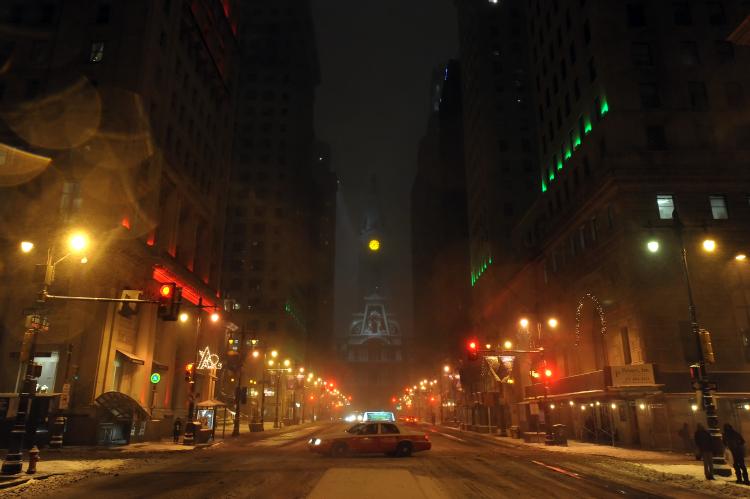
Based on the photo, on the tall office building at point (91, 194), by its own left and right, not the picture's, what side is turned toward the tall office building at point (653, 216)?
front

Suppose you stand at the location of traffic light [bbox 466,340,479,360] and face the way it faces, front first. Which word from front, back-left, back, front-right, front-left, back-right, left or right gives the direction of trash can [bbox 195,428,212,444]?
right

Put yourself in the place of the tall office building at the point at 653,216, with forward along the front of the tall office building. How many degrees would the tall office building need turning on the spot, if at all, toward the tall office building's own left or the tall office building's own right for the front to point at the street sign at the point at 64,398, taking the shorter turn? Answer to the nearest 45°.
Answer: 0° — it already faces it

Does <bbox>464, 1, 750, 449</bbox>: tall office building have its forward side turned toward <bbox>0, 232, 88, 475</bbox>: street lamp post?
yes

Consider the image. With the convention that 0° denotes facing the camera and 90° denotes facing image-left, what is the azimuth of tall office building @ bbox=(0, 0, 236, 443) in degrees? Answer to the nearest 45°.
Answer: approximately 315°

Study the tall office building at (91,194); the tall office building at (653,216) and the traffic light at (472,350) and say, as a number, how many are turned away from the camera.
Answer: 0

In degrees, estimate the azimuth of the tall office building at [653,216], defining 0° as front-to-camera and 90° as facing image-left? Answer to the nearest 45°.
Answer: approximately 45°

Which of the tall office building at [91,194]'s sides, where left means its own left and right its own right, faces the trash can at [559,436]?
front

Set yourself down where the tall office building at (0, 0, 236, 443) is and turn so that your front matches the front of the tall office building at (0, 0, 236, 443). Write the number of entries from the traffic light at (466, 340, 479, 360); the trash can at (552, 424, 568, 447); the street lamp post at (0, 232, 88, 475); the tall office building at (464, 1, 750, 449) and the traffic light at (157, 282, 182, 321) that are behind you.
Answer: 0

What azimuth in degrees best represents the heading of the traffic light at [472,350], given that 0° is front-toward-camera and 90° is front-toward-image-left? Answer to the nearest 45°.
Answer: approximately 0°

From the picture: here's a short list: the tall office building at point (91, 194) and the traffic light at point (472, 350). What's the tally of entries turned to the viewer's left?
0

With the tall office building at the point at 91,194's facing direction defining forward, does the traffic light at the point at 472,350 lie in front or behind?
in front

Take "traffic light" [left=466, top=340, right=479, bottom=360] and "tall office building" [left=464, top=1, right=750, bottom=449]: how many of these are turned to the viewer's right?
0
